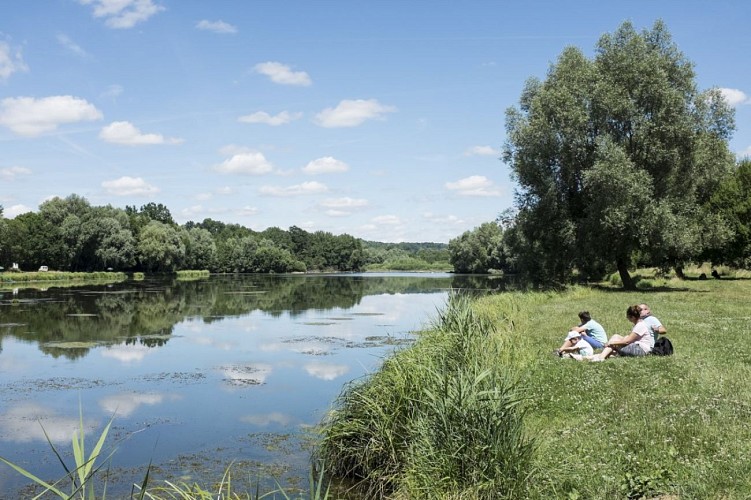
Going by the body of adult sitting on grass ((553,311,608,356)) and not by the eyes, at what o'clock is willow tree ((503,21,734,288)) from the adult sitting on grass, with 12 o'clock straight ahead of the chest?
The willow tree is roughly at 3 o'clock from the adult sitting on grass.

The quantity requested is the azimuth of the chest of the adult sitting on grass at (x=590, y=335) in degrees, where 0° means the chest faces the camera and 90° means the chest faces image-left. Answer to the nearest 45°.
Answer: approximately 90°

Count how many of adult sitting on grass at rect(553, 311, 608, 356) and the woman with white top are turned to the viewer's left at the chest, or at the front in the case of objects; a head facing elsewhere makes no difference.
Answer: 2

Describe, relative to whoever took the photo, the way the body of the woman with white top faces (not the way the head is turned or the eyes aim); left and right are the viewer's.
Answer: facing to the left of the viewer
